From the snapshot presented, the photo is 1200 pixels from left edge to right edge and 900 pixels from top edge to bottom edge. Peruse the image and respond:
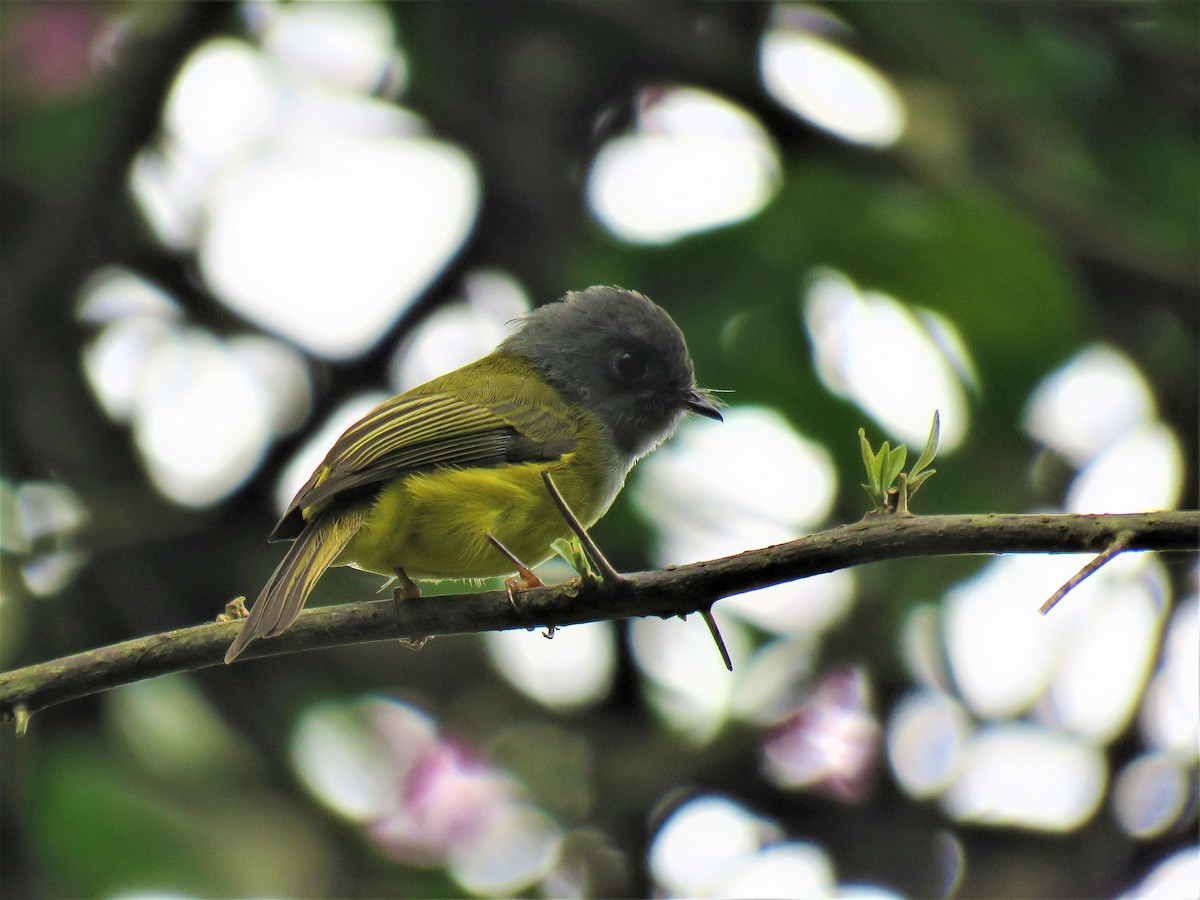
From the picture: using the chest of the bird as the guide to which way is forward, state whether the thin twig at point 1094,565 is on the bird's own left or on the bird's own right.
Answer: on the bird's own right

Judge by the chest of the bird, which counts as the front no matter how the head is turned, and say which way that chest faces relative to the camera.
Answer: to the viewer's right
